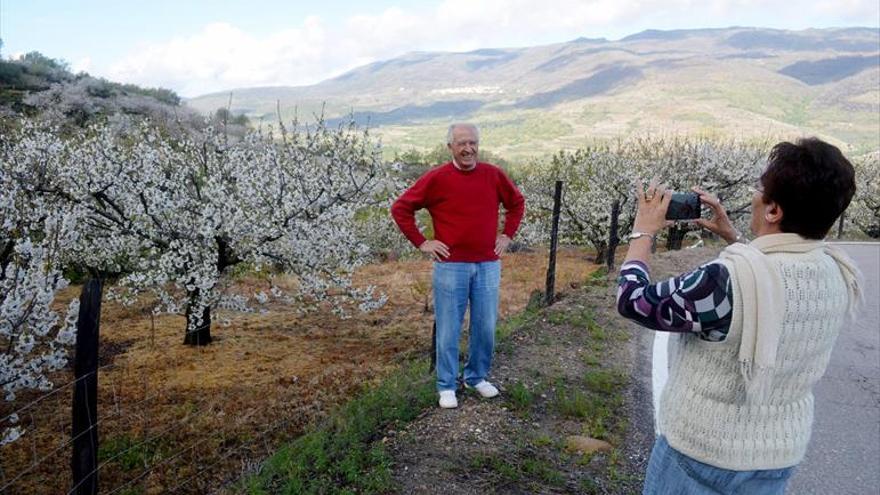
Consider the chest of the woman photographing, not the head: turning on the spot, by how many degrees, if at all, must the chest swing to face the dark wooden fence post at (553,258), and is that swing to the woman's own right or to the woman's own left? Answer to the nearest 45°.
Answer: approximately 45° to the woman's own right

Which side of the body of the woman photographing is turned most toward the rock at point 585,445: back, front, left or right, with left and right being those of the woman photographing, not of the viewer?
front

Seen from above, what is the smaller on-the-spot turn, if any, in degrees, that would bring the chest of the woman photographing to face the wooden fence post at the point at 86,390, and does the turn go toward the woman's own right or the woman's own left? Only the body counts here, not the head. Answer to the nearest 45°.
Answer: approximately 45° to the woman's own left

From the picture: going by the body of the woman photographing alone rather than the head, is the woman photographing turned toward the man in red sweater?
yes

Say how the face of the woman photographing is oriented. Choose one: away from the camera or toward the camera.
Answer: away from the camera

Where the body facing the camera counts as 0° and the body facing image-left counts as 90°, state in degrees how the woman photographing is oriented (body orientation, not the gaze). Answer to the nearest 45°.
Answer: approximately 135°
